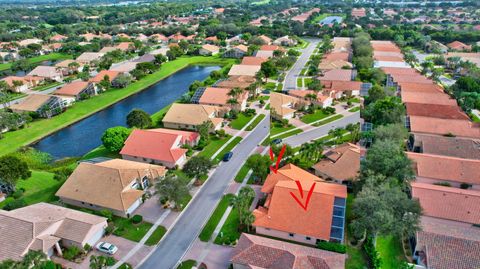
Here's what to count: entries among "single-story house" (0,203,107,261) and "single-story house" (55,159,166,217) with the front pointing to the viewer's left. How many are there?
0

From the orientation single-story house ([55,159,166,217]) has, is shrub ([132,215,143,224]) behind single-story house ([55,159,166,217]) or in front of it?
in front

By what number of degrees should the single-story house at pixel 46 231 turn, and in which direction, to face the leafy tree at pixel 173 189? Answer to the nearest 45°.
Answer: approximately 45° to its left

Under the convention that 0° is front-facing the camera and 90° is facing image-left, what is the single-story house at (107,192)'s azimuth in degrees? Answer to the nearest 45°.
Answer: approximately 315°

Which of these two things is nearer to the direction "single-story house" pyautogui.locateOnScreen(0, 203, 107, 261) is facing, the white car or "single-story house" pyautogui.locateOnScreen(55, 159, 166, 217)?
the white car

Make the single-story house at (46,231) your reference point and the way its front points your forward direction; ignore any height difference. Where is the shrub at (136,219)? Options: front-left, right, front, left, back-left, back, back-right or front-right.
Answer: front-left

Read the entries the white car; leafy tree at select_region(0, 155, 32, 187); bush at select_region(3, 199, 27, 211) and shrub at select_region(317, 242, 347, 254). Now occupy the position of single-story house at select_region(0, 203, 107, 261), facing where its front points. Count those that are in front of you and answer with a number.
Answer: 2

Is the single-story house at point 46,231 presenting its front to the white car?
yes

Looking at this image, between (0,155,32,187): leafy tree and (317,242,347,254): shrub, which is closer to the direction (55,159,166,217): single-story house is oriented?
the shrub

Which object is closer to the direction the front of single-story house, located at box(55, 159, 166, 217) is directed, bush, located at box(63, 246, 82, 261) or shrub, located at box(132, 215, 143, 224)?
the shrub

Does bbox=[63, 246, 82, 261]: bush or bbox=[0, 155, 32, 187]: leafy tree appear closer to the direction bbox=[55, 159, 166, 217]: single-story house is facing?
the bush

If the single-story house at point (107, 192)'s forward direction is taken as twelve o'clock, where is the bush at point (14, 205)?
The bush is roughly at 5 o'clock from the single-story house.

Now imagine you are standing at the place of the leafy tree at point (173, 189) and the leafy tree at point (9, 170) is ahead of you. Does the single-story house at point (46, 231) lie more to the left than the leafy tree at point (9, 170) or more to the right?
left

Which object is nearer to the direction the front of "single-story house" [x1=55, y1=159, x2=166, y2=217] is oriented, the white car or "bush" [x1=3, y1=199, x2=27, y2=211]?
the white car

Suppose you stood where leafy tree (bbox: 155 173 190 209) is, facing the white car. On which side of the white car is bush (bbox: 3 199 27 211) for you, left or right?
right

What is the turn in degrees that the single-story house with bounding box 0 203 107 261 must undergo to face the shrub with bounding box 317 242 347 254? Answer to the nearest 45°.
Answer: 0° — it already faces it

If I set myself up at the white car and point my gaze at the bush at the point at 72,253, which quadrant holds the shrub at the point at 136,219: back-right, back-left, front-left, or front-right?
back-right
